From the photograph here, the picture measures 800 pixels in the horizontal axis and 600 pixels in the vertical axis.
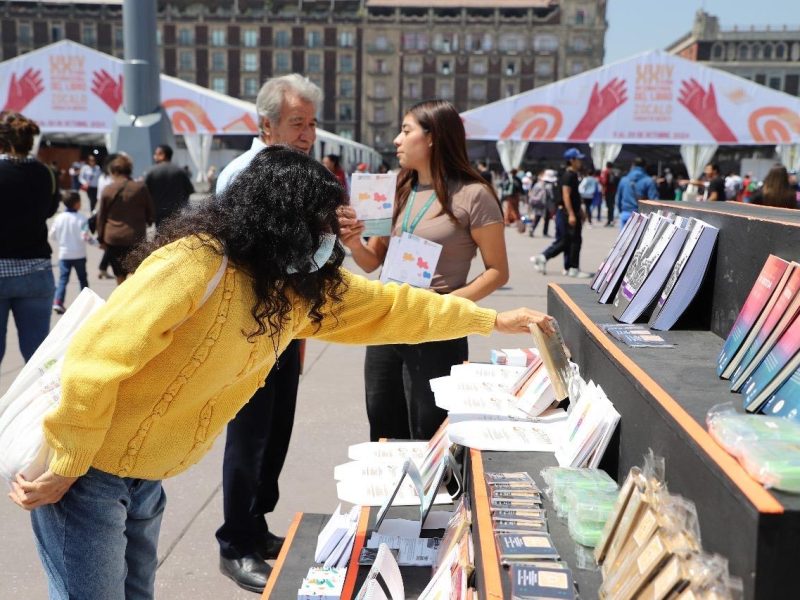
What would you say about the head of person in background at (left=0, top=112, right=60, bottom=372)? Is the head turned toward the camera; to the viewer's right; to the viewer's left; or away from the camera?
away from the camera

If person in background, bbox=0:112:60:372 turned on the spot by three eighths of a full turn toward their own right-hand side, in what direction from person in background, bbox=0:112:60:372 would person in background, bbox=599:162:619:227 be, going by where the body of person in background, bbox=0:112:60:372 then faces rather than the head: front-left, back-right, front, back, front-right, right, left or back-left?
left

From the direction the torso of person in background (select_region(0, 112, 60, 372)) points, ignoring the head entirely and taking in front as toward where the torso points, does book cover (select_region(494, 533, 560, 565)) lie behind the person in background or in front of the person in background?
behind

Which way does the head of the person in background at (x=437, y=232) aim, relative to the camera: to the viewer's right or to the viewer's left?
to the viewer's left

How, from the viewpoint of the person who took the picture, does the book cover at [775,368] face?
facing the viewer and to the left of the viewer

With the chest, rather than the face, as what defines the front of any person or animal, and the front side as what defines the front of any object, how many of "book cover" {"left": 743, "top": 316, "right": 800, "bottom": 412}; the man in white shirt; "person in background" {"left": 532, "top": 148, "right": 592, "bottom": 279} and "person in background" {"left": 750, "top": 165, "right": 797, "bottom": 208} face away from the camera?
1

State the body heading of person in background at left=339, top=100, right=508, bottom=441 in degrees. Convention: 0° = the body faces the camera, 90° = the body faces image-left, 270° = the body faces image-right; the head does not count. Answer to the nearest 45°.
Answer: approximately 45°

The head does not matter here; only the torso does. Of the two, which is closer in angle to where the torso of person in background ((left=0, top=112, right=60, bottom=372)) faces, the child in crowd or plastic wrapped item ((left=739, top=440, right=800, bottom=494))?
the child in crowd

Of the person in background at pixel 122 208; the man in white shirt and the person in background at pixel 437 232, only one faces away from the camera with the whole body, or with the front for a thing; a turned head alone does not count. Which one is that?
the person in background at pixel 122 208

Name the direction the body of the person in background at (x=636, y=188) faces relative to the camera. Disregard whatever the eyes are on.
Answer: away from the camera
